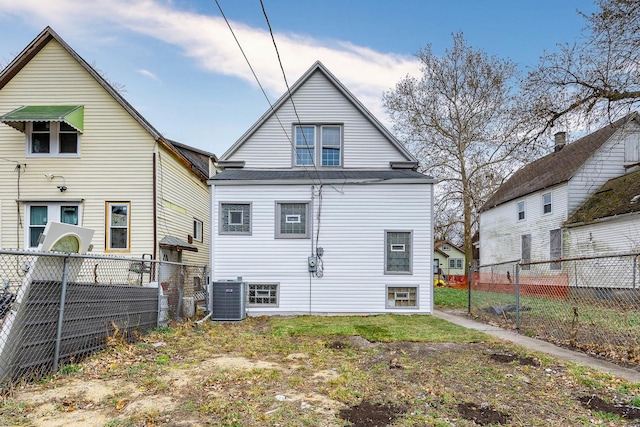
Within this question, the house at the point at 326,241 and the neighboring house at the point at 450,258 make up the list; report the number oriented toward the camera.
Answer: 1

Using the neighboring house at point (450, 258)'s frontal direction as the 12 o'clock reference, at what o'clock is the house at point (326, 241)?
The house is roughly at 12 o'clock from the neighboring house.

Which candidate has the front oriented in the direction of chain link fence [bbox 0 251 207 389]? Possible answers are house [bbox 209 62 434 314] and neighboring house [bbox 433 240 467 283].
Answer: the neighboring house

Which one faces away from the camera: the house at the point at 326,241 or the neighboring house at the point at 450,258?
the house

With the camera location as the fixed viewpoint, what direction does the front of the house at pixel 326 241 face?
facing away from the viewer

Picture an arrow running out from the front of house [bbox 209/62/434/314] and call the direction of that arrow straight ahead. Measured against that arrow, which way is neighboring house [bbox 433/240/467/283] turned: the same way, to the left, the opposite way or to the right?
the opposite way

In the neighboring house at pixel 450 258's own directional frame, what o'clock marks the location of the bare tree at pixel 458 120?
The bare tree is roughly at 12 o'clock from the neighboring house.

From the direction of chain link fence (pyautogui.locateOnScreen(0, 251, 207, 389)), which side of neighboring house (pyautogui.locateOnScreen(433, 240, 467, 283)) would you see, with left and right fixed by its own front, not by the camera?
front

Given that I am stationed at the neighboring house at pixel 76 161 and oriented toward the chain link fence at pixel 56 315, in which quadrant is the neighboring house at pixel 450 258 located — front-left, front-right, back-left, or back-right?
back-left
